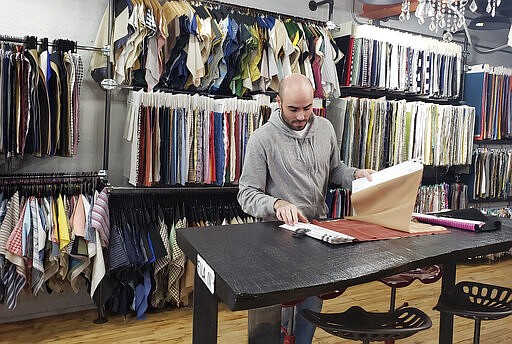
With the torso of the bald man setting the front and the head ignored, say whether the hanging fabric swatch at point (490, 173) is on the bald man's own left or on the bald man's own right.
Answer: on the bald man's own left

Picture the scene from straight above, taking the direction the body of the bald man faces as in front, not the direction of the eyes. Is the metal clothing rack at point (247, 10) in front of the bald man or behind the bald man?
behind

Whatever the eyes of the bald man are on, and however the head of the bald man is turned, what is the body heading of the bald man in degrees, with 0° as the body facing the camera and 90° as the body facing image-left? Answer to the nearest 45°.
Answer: approximately 315°

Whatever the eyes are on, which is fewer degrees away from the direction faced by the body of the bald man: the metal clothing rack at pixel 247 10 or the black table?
the black table

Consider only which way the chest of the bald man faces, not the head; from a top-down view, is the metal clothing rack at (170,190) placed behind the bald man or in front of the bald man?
behind

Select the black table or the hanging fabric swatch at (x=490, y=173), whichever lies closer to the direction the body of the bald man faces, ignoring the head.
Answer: the black table

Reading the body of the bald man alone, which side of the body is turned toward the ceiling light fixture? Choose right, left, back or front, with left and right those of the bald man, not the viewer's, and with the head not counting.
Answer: left

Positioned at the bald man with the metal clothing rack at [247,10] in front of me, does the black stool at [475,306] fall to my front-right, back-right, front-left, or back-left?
back-right

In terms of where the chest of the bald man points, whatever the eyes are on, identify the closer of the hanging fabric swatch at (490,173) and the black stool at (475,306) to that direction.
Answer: the black stool
